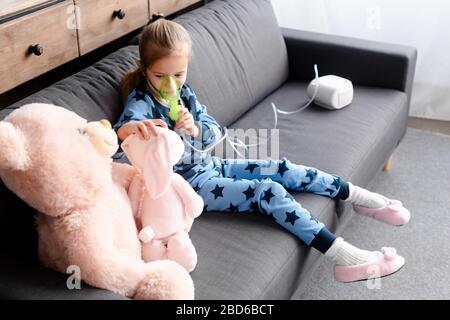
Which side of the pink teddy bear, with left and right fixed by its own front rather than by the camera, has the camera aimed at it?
right

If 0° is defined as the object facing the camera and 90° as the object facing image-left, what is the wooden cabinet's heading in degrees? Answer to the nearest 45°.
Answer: approximately 315°

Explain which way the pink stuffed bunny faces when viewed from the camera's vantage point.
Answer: facing away from the viewer and to the right of the viewer

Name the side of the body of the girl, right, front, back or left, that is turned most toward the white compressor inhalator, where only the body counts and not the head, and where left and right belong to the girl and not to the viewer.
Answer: left
